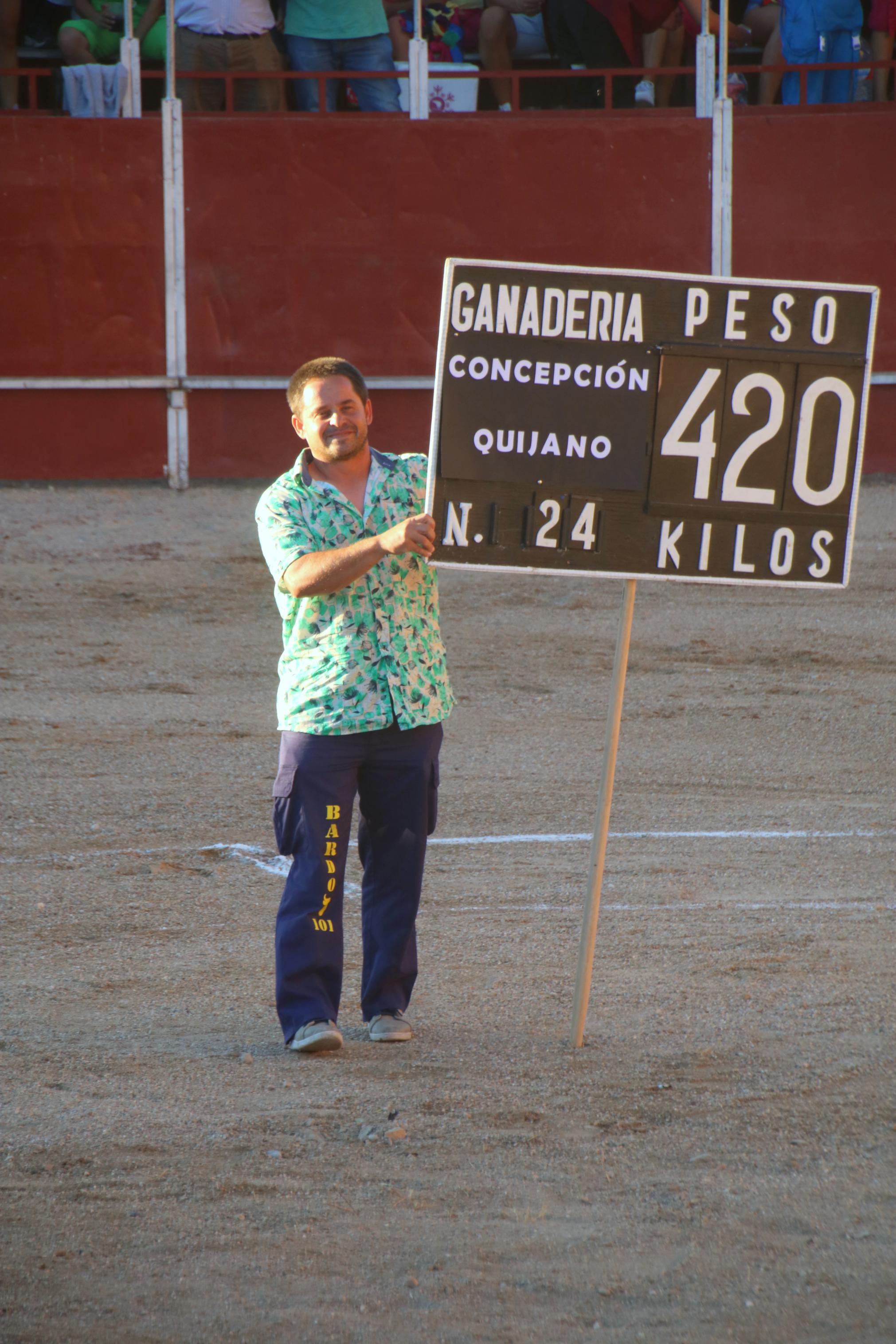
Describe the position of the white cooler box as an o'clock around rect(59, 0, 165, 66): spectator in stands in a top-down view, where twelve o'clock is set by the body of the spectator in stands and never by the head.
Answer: The white cooler box is roughly at 9 o'clock from the spectator in stands.

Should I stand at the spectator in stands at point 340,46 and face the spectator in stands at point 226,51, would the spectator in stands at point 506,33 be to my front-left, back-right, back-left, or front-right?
back-right

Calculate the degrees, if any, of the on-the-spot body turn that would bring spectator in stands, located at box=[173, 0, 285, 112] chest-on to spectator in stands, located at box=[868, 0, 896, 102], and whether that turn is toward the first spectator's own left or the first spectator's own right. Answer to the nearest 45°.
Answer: approximately 90° to the first spectator's own left

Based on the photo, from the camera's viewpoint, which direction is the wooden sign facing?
toward the camera

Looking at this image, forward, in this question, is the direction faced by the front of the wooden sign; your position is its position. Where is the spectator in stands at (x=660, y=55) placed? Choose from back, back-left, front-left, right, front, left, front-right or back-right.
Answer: back

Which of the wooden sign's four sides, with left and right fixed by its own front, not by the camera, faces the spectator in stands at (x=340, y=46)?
back

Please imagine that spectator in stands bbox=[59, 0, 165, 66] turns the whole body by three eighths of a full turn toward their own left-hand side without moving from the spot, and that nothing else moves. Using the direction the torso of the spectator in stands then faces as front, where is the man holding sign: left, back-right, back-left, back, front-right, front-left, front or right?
back-right

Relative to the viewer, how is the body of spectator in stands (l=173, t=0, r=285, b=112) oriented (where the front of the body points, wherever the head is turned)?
toward the camera

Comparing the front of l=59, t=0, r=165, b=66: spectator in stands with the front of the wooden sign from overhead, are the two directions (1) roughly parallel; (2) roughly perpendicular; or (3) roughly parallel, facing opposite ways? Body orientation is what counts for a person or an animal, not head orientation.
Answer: roughly parallel

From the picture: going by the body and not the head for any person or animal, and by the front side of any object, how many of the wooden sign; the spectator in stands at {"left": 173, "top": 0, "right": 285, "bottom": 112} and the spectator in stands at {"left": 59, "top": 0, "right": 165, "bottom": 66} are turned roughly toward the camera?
3

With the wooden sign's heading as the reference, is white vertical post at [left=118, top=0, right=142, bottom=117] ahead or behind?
behind

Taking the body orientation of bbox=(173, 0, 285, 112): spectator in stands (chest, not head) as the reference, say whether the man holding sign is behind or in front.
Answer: in front

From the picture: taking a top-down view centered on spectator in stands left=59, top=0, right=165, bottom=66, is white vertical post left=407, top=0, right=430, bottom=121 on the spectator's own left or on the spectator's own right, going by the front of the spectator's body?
on the spectator's own left

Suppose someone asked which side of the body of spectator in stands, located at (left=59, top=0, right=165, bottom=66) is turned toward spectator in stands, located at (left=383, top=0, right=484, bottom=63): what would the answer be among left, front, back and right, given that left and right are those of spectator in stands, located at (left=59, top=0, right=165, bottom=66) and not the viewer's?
left
